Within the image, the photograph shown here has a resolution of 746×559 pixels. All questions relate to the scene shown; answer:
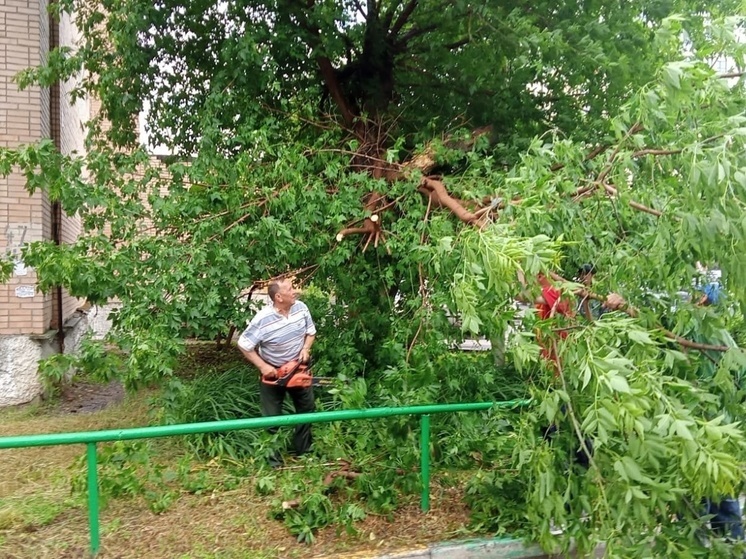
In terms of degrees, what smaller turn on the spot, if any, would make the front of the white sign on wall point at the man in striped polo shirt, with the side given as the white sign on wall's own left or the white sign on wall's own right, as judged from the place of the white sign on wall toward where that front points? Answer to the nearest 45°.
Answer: approximately 45° to the white sign on wall's own left

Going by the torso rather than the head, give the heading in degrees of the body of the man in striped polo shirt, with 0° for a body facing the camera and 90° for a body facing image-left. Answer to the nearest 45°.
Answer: approximately 315°

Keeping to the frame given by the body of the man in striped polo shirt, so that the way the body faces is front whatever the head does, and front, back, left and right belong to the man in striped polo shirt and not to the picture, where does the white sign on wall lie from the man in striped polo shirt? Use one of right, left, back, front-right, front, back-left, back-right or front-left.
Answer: back

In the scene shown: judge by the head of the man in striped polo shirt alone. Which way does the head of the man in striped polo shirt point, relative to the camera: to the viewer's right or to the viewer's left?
to the viewer's right
